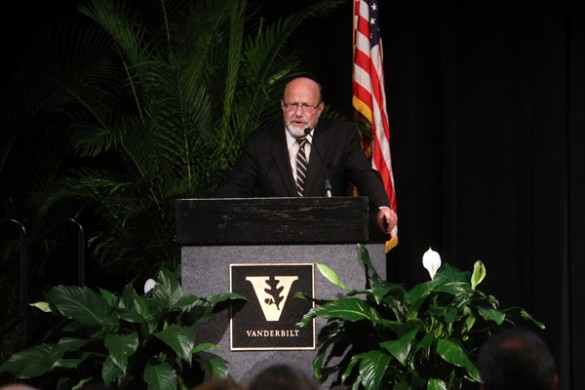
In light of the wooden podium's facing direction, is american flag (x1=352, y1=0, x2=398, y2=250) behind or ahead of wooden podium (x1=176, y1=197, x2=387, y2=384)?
behind

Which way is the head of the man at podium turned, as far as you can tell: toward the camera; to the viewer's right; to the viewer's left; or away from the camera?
toward the camera

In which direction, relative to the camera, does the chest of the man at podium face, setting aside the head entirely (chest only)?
toward the camera

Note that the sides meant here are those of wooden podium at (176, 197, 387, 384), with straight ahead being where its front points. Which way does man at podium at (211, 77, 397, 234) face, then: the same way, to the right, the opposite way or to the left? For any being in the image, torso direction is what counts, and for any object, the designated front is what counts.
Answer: the same way

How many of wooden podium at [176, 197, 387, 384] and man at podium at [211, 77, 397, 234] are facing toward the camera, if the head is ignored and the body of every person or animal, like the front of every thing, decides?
2
